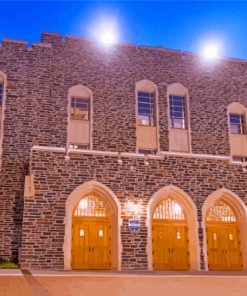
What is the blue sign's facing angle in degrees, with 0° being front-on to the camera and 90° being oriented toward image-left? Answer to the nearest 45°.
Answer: approximately 0°
